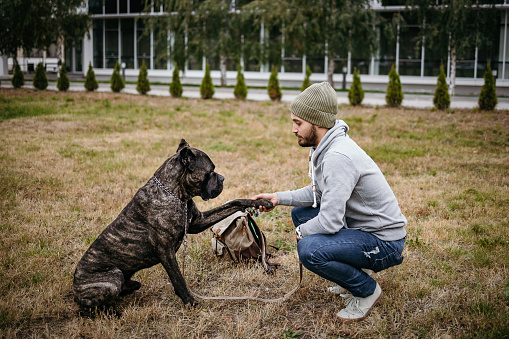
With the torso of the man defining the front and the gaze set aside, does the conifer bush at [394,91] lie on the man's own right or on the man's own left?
on the man's own right

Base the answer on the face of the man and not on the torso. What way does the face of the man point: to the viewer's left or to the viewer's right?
to the viewer's left

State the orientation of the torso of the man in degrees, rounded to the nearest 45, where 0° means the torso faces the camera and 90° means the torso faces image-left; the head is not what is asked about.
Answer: approximately 90°

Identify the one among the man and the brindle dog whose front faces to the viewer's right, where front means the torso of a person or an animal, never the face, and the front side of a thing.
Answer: the brindle dog

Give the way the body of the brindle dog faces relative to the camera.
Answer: to the viewer's right

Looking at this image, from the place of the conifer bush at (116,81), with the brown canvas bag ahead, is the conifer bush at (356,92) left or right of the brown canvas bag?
left

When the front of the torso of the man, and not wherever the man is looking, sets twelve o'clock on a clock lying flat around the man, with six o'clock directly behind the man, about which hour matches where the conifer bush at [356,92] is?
The conifer bush is roughly at 3 o'clock from the man.

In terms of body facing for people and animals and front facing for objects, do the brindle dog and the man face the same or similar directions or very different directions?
very different directions

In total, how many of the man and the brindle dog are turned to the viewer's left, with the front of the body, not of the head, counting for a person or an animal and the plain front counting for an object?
1
